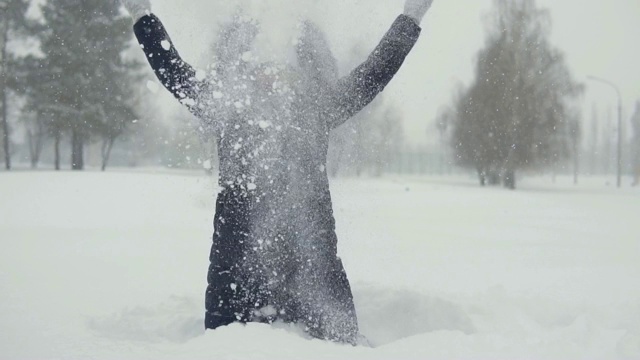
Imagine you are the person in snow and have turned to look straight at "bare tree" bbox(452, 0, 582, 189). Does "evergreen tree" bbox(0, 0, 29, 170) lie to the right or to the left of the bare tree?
left

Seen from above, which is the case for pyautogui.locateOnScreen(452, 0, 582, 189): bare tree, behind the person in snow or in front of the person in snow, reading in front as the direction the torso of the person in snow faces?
behind

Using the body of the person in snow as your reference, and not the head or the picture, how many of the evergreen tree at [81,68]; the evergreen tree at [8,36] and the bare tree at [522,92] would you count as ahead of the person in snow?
0

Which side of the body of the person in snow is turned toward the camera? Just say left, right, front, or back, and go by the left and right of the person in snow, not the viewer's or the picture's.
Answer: front

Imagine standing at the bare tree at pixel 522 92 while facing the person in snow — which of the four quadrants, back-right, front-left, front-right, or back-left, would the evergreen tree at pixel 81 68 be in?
front-right

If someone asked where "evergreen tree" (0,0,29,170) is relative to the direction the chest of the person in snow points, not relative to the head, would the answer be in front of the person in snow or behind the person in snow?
behind

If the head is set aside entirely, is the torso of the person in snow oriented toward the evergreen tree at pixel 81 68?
no

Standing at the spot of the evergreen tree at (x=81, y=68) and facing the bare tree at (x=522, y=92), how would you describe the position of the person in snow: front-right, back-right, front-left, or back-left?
front-right
